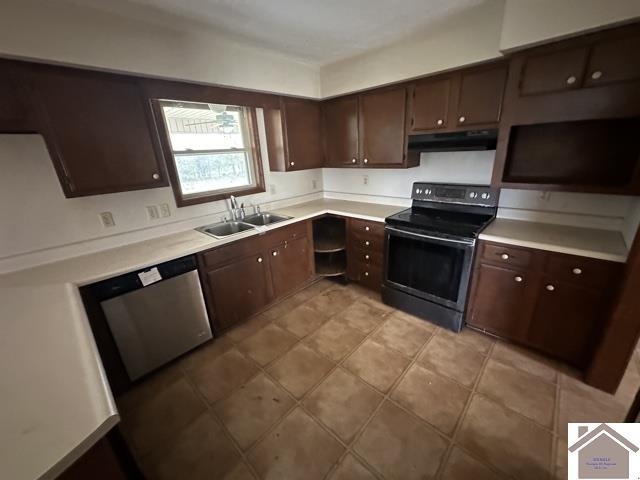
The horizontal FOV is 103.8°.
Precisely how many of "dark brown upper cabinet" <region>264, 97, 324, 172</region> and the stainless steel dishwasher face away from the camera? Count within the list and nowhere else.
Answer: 0

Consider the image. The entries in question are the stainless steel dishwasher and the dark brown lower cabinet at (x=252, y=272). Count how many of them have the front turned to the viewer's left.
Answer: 0

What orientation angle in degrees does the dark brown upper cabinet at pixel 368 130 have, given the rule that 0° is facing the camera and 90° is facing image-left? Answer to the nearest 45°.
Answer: approximately 45°

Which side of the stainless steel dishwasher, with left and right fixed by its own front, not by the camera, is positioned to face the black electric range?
left

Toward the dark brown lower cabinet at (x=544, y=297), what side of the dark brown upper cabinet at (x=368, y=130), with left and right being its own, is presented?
left

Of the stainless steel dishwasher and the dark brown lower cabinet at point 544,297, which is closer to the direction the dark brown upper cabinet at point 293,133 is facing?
the dark brown lower cabinet

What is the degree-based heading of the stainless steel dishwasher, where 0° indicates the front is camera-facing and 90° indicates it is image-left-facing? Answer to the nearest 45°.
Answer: approximately 315°

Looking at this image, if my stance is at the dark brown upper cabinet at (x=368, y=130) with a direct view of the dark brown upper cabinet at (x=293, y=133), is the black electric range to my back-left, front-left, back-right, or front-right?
back-left

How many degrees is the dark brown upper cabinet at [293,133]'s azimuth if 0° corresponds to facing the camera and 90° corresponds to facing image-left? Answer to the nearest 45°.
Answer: approximately 315°

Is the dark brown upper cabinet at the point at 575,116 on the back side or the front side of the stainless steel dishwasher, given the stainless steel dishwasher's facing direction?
on the front side

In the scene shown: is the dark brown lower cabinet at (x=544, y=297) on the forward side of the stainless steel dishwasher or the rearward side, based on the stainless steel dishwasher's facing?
on the forward side

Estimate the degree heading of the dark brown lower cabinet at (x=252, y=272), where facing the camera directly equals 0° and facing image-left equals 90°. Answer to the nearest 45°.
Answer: approximately 315°

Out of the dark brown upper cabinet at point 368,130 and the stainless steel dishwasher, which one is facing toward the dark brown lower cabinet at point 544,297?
the stainless steel dishwasher
